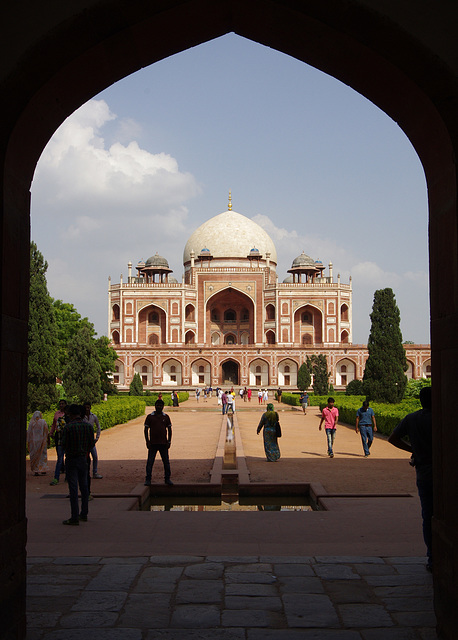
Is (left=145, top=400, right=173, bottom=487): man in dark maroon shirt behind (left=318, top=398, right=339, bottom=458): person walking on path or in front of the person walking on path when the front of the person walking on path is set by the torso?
in front

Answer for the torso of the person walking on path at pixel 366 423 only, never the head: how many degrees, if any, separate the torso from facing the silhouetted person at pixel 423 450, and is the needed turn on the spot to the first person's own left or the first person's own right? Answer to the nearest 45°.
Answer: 0° — they already face them

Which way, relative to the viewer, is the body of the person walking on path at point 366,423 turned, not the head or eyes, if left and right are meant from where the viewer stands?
facing the viewer

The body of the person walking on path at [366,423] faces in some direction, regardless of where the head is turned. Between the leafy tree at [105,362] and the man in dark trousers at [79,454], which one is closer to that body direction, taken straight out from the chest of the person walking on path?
the man in dark trousers

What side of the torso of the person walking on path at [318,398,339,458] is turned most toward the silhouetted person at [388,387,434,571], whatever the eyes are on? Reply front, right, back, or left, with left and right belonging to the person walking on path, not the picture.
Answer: front

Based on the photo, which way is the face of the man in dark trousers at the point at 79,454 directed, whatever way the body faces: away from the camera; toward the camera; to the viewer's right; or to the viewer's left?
away from the camera

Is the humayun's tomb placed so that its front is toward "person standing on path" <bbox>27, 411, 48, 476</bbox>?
yes

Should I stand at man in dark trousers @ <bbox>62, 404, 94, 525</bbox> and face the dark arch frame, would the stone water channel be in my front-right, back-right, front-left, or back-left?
back-left
